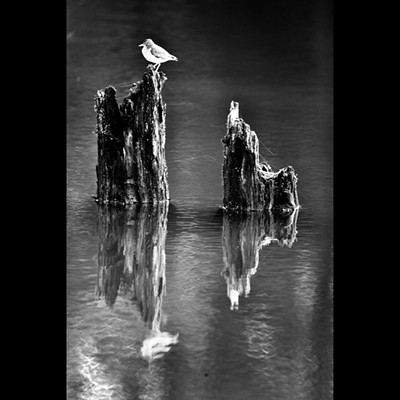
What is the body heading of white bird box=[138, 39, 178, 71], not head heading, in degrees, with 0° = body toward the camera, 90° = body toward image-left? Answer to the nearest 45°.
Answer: approximately 90°
